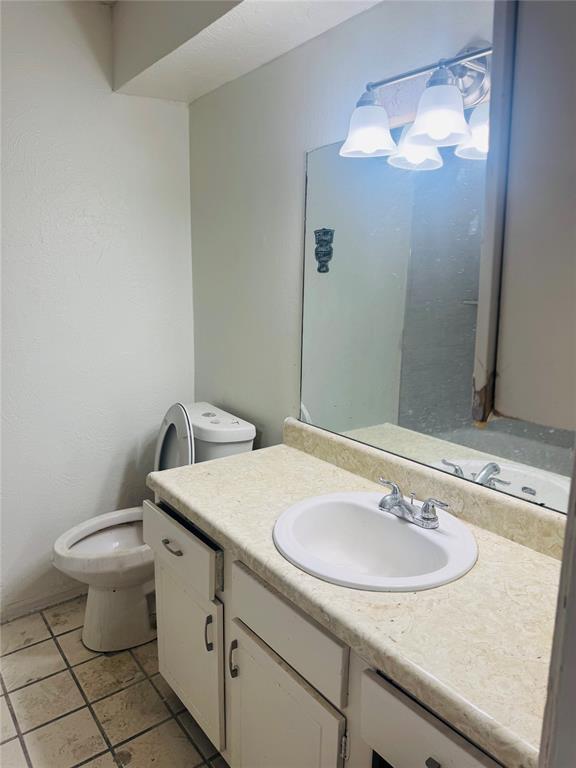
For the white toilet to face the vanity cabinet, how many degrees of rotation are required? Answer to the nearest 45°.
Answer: approximately 45° to its left

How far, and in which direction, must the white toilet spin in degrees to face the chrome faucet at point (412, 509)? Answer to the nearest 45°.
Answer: approximately 90° to its left

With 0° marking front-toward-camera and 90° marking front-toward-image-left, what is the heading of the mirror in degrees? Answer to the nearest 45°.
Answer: approximately 45°

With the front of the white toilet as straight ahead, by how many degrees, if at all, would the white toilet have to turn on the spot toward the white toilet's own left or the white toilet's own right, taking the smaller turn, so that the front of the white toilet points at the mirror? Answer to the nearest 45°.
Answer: approximately 90° to the white toilet's own left

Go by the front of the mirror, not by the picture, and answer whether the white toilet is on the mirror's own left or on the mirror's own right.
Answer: on the mirror's own right
